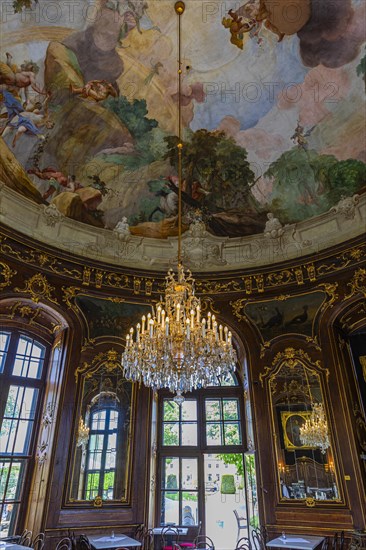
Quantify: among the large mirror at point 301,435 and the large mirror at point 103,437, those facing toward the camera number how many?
2

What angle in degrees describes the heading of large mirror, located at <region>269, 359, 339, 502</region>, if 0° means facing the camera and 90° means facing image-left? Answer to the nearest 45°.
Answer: approximately 0°

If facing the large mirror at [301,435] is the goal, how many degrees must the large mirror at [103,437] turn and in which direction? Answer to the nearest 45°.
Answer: approximately 90° to its left

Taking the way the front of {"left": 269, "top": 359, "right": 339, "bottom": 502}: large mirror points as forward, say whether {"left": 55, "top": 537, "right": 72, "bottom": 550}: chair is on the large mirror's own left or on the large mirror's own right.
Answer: on the large mirror's own right

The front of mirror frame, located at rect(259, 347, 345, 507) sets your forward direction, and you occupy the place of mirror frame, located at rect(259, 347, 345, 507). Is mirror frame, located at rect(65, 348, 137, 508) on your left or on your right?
on your right

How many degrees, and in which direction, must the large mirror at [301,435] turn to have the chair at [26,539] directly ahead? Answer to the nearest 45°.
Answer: approximately 45° to its right
